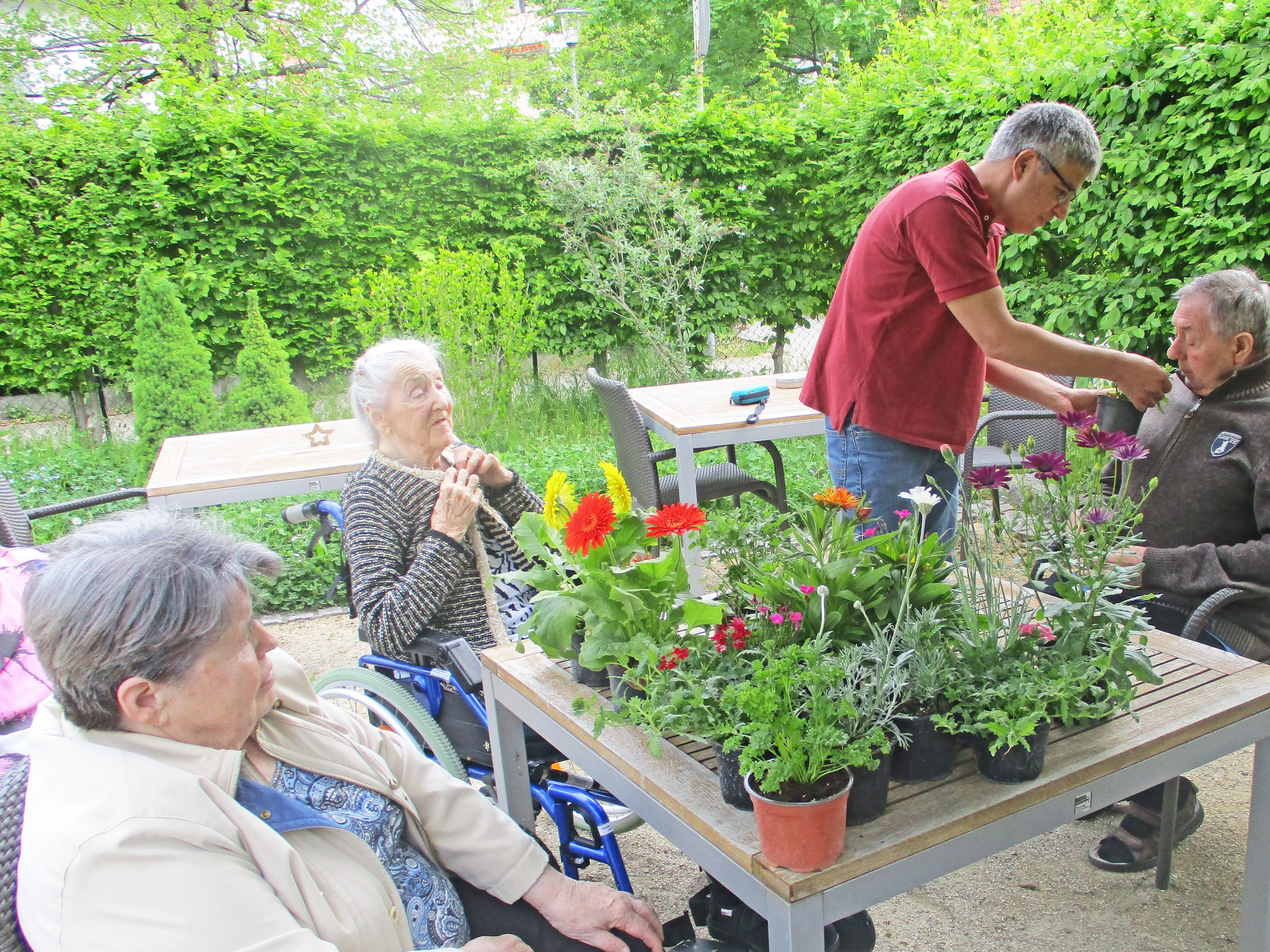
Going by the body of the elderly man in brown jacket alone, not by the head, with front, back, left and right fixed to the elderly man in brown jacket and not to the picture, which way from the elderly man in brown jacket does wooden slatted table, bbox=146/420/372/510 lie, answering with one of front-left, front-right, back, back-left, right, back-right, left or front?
front-right

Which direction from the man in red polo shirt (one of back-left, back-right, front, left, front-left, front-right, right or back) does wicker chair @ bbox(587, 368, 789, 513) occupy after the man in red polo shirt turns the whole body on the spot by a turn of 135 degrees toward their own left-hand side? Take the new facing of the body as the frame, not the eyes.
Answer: front

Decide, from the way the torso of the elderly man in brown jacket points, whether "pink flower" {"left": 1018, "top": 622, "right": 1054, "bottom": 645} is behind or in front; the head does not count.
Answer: in front

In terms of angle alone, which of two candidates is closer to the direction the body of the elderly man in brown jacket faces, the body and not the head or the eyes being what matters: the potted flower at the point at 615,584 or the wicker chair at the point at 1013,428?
the potted flower

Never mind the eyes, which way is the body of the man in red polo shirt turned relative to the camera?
to the viewer's right

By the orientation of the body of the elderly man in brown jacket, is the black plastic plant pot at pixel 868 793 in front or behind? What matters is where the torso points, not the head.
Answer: in front

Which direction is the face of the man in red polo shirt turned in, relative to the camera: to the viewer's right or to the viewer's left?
to the viewer's right

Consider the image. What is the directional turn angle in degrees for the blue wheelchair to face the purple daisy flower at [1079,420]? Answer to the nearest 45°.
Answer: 0° — it already faces it

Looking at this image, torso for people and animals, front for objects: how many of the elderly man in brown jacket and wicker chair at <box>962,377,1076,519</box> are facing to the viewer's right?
0

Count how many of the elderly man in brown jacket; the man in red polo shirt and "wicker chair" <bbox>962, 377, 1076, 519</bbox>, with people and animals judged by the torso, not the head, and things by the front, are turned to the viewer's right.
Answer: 1

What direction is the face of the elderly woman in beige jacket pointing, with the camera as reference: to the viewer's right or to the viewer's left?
to the viewer's right

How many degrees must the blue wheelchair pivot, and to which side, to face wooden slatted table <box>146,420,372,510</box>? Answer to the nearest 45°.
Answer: approximately 135° to its left

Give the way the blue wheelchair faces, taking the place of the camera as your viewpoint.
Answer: facing the viewer and to the right of the viewer

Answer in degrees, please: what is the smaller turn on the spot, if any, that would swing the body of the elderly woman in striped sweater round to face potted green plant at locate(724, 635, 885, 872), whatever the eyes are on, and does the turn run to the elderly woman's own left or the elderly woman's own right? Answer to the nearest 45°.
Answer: approximately 45° to the elderly woman's own right

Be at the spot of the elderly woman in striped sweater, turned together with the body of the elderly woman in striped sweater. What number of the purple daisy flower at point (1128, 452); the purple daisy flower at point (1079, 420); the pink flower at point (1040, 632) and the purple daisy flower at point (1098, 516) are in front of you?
4

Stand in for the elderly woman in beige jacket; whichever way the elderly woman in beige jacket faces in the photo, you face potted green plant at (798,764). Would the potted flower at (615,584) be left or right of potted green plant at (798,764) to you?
left
